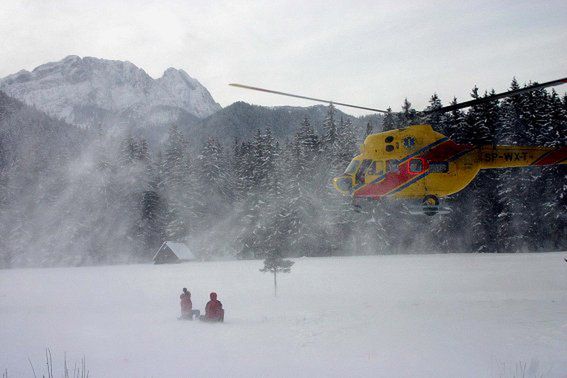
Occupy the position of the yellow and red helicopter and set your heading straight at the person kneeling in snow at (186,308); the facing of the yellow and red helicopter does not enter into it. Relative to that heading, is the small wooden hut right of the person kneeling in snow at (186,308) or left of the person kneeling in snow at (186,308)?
right

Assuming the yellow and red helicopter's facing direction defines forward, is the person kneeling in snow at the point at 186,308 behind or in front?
in front

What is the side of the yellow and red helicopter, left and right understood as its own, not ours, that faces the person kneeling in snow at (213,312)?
front

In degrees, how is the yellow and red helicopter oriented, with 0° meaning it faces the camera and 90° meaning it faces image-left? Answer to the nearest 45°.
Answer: approximately 90°

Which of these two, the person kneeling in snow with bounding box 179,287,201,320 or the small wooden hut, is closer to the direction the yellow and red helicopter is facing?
the person kneeling in snow

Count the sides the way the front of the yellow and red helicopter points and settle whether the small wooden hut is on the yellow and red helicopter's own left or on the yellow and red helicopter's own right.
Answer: on the yellow and red helicopter's own right

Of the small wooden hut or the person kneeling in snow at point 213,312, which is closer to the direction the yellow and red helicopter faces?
the person kneeling in snow
